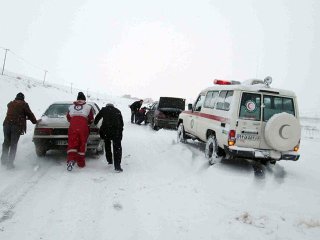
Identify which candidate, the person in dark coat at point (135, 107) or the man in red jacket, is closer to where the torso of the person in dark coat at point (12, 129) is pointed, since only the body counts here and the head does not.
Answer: the person in dark coat

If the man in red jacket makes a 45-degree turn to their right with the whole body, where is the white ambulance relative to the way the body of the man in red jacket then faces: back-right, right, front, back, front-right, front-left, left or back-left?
front-right

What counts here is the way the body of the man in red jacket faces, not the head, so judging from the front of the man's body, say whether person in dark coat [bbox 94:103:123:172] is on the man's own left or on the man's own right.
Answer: on the man's own right

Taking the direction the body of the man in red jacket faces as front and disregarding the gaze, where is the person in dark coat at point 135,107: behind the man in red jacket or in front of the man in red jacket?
in front

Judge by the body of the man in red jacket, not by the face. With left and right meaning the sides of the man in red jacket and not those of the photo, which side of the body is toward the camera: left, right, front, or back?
back

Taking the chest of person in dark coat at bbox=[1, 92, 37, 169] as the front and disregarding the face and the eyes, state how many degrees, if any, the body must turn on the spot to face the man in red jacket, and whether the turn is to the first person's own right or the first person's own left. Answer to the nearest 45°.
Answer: approximately 90° to the first person's own right

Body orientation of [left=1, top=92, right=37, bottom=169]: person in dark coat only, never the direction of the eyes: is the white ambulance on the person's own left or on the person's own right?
on the person's own right

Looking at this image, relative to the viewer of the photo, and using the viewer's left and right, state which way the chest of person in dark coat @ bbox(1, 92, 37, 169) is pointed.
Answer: facing away from the viewer and to the right of the viewer

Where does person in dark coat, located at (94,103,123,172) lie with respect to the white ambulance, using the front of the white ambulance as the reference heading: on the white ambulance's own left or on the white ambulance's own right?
on the white ambulance's own left

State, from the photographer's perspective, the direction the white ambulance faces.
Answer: facing away from the viewer and to the left of the viewer
